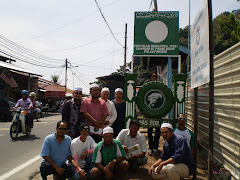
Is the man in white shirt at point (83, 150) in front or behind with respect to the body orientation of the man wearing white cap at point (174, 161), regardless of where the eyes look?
in front

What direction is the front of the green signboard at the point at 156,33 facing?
toward the camera

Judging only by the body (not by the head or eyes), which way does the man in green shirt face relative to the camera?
toward the camera

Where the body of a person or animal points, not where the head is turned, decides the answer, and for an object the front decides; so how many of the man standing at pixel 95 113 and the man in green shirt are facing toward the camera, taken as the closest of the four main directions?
2

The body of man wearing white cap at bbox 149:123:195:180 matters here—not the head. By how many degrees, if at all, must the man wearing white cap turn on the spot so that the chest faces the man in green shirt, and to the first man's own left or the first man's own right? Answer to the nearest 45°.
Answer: approximately 45° to the first man's own right

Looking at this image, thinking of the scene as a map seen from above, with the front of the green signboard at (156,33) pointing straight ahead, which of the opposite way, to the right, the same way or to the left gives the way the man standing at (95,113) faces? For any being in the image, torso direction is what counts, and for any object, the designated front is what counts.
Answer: the same way

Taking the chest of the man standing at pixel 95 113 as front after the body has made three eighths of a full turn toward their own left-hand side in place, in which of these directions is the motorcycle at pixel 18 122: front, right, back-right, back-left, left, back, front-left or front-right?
left

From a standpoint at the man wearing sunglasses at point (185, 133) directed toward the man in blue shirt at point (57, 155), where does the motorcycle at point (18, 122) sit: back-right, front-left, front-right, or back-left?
front-right

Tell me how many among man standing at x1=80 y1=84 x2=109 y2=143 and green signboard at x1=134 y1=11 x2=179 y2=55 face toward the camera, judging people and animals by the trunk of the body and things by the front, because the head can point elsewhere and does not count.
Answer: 2

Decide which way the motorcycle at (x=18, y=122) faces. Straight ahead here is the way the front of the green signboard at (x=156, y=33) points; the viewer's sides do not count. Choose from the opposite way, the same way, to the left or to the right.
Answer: the same way

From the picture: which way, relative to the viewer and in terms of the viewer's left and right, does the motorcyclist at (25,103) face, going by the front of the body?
facing the viewer and to the left of the viewer

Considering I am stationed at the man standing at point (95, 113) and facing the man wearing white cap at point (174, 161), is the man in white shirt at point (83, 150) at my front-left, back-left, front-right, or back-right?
front-right

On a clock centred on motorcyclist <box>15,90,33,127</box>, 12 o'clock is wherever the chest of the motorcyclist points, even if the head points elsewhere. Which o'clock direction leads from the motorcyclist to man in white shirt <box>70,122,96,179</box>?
The man in white shirt is roughly at 10 o'clock from the motorcyclist.

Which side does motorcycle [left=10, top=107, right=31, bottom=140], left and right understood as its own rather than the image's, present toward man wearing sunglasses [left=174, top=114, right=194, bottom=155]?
left
